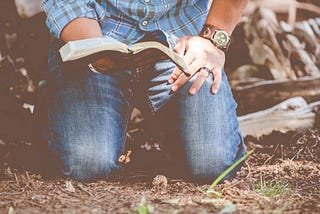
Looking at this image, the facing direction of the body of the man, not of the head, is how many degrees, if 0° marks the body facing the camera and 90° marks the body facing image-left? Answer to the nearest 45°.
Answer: approximately 0°

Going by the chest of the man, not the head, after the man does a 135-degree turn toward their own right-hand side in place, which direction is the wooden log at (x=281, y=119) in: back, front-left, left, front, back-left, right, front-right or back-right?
right

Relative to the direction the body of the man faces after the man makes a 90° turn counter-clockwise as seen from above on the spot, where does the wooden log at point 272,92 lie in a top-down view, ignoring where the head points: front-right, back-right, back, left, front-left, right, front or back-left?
front-left

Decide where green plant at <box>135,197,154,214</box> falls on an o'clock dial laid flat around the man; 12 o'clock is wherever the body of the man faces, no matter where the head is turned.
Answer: The green plant is roughly at 12 o'clock from the man.
